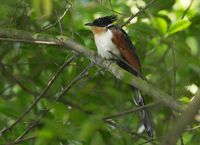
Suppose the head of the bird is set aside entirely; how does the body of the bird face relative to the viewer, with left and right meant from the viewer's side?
facing to the left of the viewer

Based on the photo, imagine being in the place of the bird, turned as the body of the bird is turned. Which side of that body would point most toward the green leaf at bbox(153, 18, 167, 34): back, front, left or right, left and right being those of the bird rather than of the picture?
back

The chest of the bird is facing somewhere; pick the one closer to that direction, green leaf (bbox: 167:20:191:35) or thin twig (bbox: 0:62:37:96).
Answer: the thin twig

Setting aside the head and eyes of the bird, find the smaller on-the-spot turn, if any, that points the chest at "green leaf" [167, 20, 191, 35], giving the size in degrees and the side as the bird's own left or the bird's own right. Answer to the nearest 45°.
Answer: approximately 180°

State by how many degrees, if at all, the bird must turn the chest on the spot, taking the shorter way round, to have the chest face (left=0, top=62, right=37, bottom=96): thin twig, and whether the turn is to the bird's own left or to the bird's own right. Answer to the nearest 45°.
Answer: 0° — it already faces it
